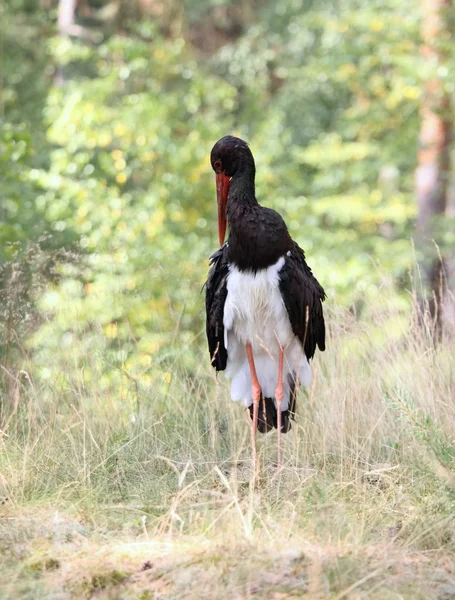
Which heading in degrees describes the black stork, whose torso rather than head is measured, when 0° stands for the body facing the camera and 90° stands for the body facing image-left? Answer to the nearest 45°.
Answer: approximately 0°
